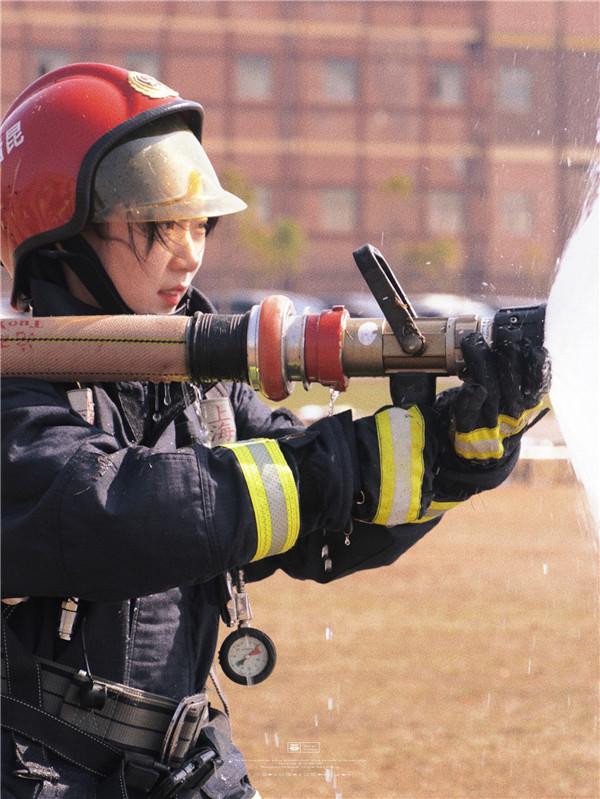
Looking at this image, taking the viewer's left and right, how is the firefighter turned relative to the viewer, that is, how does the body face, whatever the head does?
facing the viewer and to the right of the viewer

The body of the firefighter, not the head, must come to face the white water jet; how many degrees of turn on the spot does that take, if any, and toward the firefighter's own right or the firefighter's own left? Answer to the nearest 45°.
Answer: approximately 45° to the firefighter's own left

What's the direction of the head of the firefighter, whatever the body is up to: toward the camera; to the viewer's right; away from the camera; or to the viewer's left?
to the viewer's right
